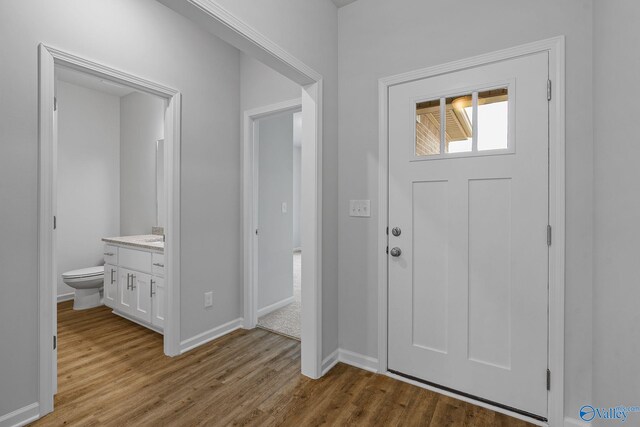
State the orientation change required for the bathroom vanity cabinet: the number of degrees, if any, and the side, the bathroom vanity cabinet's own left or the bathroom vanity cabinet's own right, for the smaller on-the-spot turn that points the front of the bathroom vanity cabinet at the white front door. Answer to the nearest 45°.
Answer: approximately 90° to the bathroom vanity cabinet's own left

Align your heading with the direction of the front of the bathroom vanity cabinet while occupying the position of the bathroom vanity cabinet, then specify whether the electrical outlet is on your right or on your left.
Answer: on your left

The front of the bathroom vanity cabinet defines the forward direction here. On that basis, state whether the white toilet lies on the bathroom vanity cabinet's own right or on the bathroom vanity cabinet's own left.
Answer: on the bathroom vanity cabinet's own right

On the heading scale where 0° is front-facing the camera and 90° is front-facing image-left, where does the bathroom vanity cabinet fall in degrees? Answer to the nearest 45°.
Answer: approximately 45°

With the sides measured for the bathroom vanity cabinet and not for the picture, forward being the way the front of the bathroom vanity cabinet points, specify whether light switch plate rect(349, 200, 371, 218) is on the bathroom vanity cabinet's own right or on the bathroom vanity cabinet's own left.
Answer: on the bathroom vanity cabinet's own left
